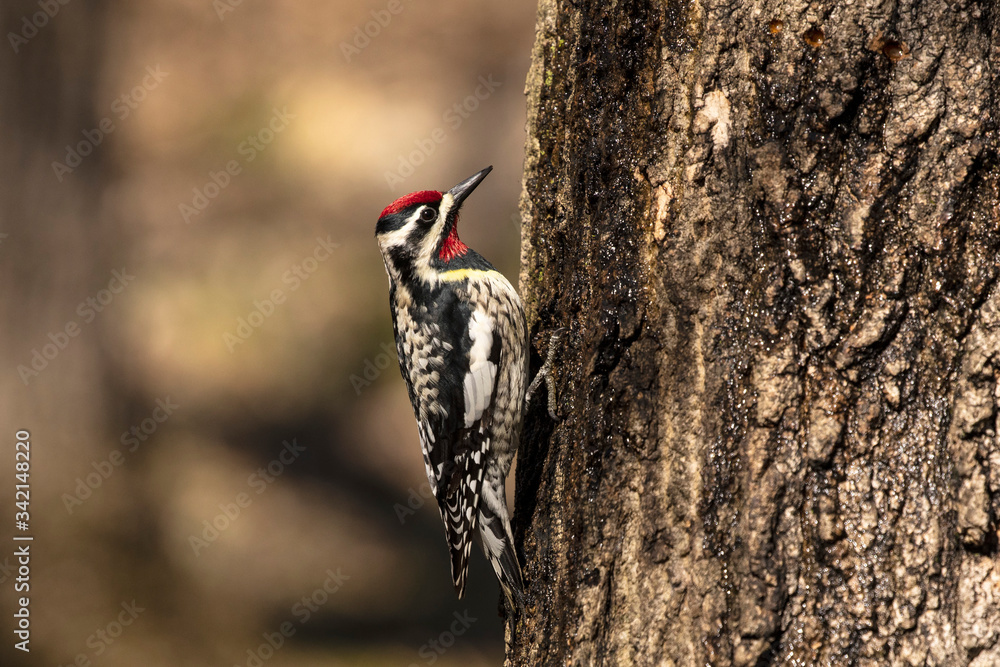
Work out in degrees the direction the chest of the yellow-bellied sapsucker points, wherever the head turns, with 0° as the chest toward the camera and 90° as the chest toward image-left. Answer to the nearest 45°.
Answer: approximately 270°
